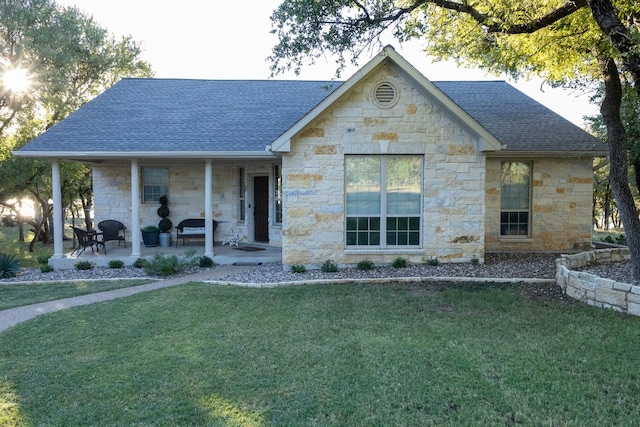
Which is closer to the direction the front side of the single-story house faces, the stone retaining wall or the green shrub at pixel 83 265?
the stone retaining wall

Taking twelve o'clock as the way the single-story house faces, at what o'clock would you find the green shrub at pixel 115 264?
The green shrub is roughly at 3 o'clock from the single-story house.

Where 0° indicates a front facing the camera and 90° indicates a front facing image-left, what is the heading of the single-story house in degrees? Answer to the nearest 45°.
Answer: approximately 0°

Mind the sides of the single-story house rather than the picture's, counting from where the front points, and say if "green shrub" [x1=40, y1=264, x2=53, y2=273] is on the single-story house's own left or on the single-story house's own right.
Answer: on the single-story house's own right

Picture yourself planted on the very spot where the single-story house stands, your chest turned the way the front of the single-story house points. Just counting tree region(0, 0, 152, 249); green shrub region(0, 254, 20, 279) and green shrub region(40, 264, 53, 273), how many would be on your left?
0

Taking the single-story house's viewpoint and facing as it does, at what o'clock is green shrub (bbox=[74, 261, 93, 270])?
The green shrub is roughly at 3 o'clock from the single-story house.

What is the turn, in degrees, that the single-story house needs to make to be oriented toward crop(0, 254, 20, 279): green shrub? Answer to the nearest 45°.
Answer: approximately 90° to its right

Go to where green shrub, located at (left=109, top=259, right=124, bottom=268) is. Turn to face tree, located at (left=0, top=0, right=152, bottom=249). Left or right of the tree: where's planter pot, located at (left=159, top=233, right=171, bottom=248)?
right

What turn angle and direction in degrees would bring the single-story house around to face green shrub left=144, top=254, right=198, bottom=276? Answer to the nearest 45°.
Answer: approximately 90° to its right

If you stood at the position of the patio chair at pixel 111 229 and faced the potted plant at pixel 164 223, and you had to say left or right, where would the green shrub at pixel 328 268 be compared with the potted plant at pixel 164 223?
right

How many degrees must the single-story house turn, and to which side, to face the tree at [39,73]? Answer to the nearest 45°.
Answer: approximately 135° to its right
